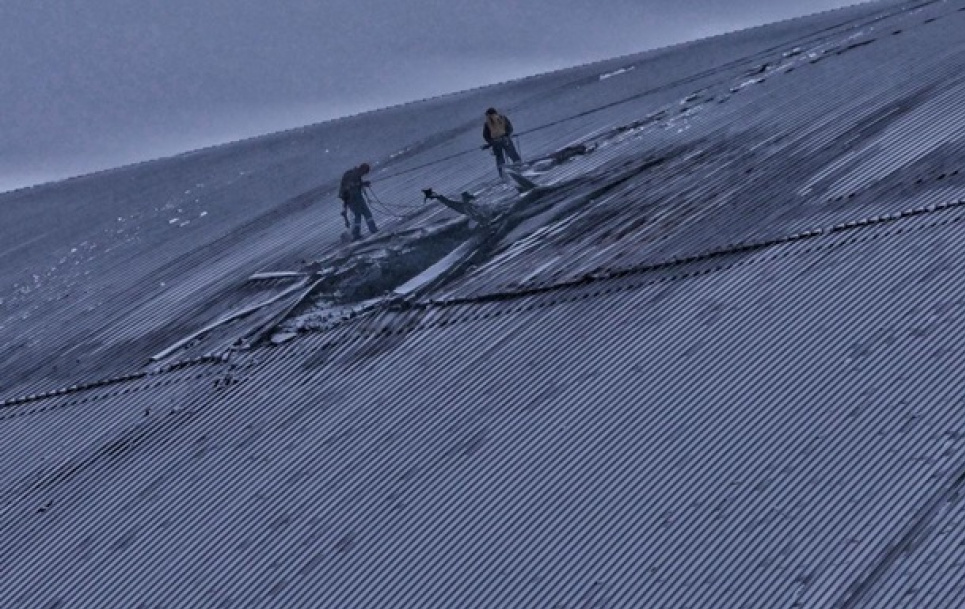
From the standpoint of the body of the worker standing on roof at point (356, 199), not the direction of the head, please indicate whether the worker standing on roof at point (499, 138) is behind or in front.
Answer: in front

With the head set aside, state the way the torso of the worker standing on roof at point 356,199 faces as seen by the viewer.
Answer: to the viewer's right
